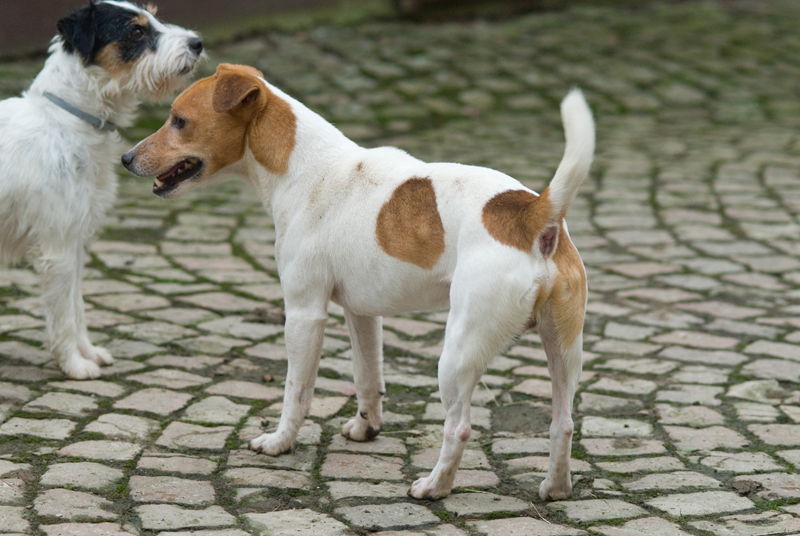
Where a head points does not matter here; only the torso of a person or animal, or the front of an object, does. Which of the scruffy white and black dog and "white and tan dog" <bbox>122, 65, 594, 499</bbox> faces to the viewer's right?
the scruffy white and black dog

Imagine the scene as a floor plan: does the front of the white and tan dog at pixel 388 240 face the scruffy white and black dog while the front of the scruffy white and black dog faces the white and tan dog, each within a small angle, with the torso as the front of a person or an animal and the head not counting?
no

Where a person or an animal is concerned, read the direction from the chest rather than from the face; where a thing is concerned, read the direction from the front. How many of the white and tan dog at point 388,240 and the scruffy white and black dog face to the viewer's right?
1

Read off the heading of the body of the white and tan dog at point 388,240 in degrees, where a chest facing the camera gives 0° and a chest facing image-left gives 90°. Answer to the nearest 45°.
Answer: approximately 135°

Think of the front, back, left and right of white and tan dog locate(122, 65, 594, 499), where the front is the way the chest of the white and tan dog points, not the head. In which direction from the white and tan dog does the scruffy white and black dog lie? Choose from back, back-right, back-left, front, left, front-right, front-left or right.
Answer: front

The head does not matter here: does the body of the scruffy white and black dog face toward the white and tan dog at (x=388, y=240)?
no

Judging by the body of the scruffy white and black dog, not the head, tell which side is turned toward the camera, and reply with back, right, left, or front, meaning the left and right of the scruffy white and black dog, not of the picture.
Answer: right
